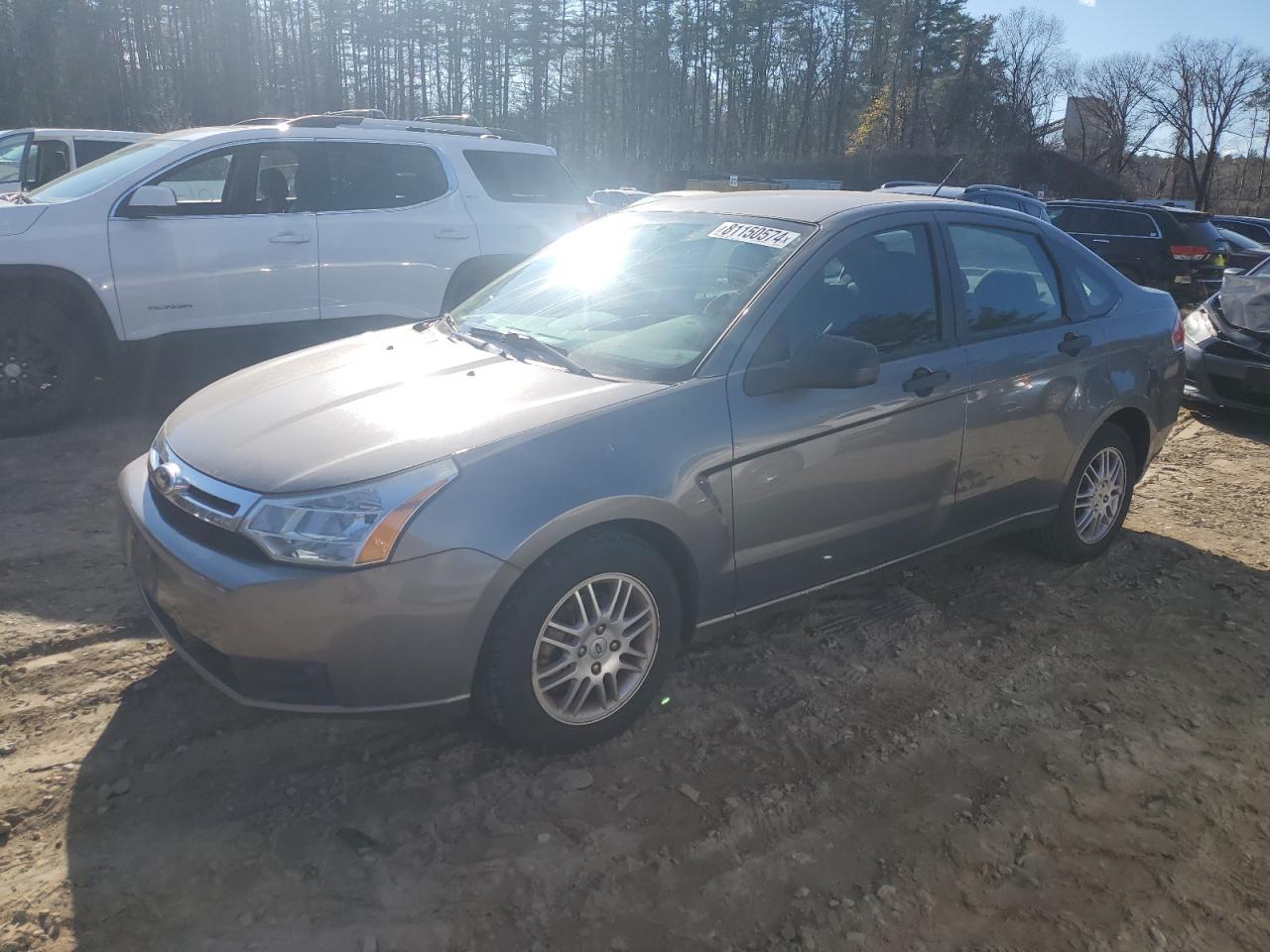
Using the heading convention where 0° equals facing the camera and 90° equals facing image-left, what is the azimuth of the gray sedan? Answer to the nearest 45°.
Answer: approximately 45°

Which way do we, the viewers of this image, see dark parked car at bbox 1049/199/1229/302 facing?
facing away from the viewer and to the left of the viewer

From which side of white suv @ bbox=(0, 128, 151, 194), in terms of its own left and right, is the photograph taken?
left

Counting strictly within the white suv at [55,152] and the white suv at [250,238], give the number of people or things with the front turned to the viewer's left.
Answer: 2

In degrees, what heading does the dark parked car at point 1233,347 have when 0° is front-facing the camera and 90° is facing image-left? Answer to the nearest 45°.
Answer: approximately 45°

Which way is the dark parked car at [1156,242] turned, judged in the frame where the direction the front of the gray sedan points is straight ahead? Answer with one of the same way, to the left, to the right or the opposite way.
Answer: to the right

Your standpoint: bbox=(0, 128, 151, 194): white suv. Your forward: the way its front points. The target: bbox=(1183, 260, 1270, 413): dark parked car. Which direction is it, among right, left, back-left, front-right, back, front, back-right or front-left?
back-left

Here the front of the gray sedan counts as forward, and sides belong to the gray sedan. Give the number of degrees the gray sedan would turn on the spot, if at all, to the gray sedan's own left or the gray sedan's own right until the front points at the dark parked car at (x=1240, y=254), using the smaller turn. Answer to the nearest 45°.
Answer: approximately 180°

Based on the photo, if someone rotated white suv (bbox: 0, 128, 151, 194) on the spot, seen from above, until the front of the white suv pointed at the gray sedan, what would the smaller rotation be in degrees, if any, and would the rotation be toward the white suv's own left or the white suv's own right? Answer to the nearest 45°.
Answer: approximately 90° to the white suv's own left

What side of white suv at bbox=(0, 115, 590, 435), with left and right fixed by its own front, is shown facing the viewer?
left

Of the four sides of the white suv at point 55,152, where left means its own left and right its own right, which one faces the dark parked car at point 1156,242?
back

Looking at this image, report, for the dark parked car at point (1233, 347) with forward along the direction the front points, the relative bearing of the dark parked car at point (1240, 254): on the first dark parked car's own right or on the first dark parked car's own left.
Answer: on the first dark parked car's own right

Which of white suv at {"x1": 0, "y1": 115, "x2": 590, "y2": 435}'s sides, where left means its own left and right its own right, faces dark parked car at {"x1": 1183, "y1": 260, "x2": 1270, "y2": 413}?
back
